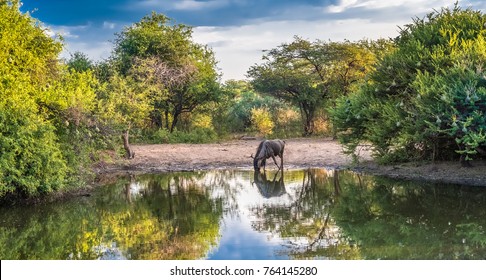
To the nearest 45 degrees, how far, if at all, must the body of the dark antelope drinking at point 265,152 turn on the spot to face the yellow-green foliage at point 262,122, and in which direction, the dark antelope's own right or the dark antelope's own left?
approximately 135° to the dark antelope's own right

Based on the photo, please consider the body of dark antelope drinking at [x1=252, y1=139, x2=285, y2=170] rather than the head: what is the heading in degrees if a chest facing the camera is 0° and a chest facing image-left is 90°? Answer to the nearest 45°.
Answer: approximately 45°

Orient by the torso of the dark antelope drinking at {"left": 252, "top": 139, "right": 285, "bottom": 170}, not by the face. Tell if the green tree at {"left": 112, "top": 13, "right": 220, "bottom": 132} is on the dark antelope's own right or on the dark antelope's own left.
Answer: on the dark antelope's own right

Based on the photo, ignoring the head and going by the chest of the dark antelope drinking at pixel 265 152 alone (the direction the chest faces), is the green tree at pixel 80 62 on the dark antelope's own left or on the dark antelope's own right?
on the dark antelope's own right

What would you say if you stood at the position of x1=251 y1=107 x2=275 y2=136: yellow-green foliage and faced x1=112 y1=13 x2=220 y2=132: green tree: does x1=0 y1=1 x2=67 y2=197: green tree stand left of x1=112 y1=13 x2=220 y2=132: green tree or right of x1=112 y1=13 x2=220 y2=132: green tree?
left

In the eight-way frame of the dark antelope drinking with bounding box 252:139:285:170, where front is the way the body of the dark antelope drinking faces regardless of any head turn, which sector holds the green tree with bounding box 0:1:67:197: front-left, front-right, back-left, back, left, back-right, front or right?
front

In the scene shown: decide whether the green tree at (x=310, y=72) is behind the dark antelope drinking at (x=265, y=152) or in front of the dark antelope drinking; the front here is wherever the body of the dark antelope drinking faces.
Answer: behind
